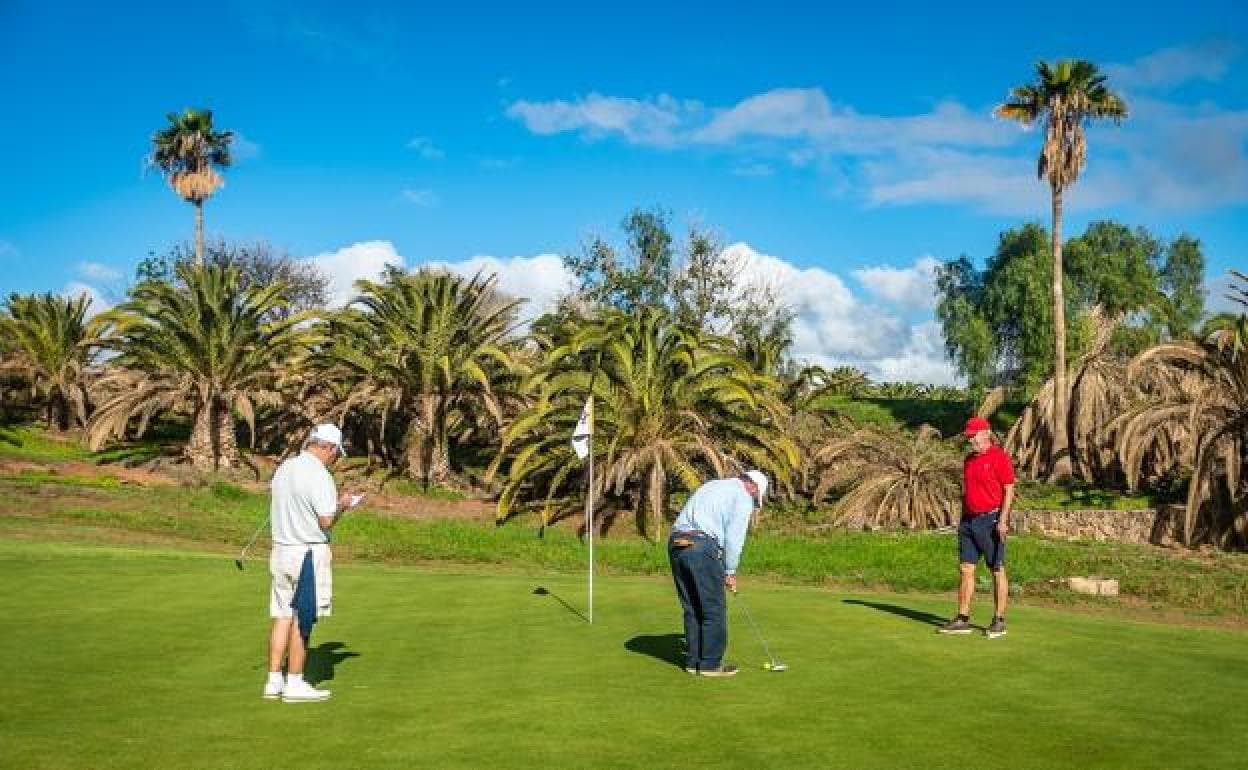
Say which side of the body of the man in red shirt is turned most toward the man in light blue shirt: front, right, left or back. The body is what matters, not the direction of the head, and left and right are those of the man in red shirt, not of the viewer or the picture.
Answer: front

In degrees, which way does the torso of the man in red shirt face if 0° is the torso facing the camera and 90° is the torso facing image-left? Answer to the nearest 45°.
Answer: approximately 45°

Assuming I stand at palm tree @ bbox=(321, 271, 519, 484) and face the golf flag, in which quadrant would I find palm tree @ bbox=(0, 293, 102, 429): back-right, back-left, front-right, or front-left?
back-right

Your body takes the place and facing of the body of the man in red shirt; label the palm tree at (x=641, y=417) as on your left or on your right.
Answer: on your right

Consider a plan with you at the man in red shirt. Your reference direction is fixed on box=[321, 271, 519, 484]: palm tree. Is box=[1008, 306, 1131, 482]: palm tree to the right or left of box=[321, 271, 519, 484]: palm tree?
right

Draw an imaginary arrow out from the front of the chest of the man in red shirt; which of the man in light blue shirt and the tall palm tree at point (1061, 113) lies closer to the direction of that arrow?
the man in light blue shirt

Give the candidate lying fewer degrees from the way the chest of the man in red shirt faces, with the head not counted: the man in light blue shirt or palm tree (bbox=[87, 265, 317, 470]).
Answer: the man in light blue shirt

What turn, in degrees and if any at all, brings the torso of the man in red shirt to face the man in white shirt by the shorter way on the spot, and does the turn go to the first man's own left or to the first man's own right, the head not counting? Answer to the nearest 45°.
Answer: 0° — they already face them

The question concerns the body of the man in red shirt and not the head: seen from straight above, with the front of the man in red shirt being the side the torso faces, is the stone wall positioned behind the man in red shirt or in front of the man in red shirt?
behind

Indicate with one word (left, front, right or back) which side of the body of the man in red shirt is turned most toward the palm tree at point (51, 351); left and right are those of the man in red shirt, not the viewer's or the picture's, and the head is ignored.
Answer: right

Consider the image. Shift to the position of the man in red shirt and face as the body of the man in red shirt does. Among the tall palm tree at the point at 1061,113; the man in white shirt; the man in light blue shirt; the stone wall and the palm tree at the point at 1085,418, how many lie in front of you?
2

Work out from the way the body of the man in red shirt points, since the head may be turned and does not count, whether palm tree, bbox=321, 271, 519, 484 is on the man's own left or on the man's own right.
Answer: on the man's own right

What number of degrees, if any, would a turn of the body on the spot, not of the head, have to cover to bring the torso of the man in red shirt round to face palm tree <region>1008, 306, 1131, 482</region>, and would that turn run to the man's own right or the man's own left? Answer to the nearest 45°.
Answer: approximately 135° to the man's own right
